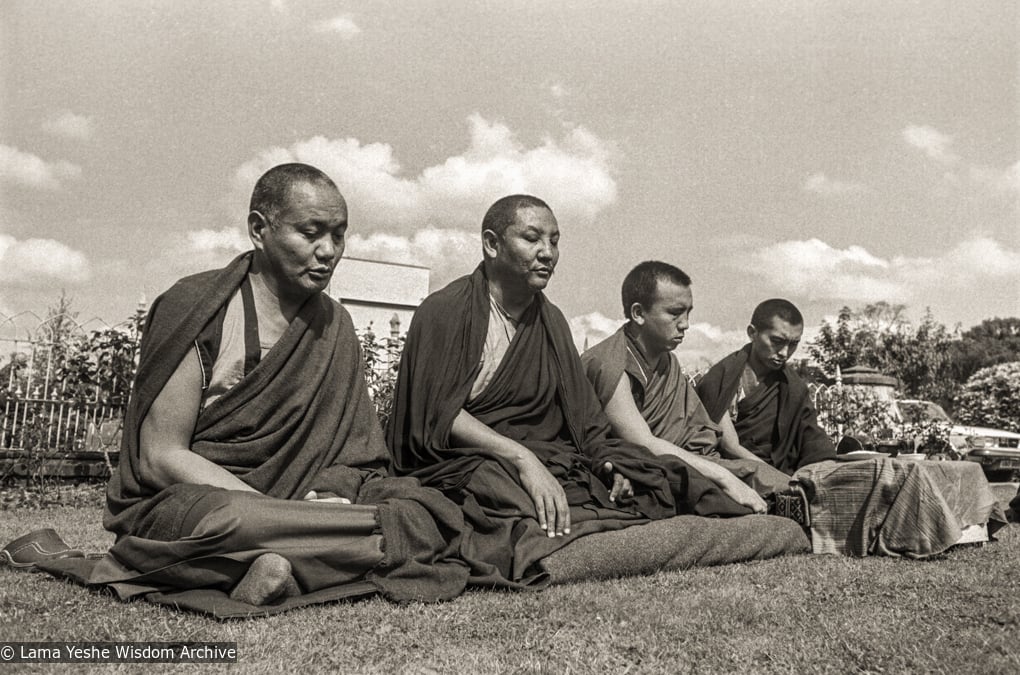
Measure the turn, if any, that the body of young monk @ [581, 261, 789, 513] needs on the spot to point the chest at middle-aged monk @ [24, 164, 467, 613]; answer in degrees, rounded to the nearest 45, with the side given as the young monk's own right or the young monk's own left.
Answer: approximately 90° to the young monk's own right

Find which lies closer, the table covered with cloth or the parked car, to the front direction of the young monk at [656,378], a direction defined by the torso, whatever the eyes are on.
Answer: the table covered with cloth
